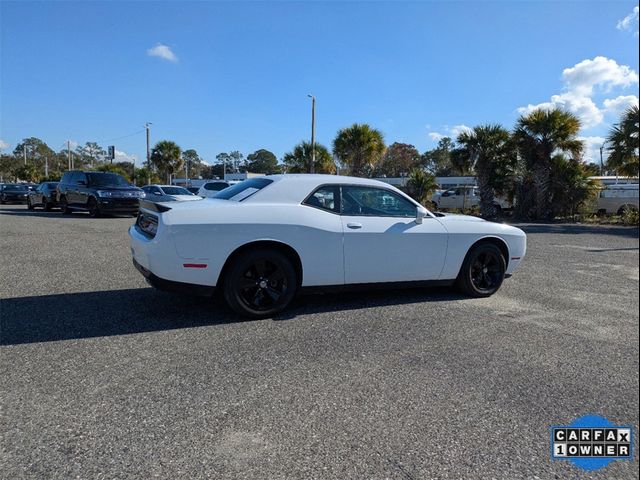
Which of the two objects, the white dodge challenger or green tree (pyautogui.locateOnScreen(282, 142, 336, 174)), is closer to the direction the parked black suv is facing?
the white dodge challenger

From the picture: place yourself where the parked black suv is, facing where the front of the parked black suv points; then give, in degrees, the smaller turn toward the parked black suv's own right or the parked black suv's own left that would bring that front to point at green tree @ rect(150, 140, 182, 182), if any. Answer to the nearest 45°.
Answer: approximately 135° to the parked black suv's own left

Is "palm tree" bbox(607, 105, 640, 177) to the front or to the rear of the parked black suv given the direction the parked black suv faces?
to the front

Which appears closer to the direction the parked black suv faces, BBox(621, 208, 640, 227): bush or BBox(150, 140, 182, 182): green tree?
the bush

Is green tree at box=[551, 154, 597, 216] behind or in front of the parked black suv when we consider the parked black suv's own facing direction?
in front

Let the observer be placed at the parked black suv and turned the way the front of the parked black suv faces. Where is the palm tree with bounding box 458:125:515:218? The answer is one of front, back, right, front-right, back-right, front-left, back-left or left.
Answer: front-left

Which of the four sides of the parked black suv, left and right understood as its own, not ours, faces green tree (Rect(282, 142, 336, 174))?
left

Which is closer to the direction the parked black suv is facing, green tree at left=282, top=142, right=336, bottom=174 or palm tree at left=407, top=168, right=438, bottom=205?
the palm tree

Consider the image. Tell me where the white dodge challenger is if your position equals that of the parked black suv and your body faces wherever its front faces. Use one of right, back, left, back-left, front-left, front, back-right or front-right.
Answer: front-right

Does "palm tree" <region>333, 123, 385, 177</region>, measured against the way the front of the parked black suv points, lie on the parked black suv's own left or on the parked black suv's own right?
on the parked black suv's own left

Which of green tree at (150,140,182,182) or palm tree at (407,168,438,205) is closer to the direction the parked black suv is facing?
the palm tree

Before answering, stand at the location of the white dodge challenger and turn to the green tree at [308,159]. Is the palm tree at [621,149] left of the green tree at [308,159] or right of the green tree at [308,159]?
right

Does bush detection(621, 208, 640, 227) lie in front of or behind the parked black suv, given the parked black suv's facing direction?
in front

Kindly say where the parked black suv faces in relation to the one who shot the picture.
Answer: facing the viewer and to the right of the viewer
